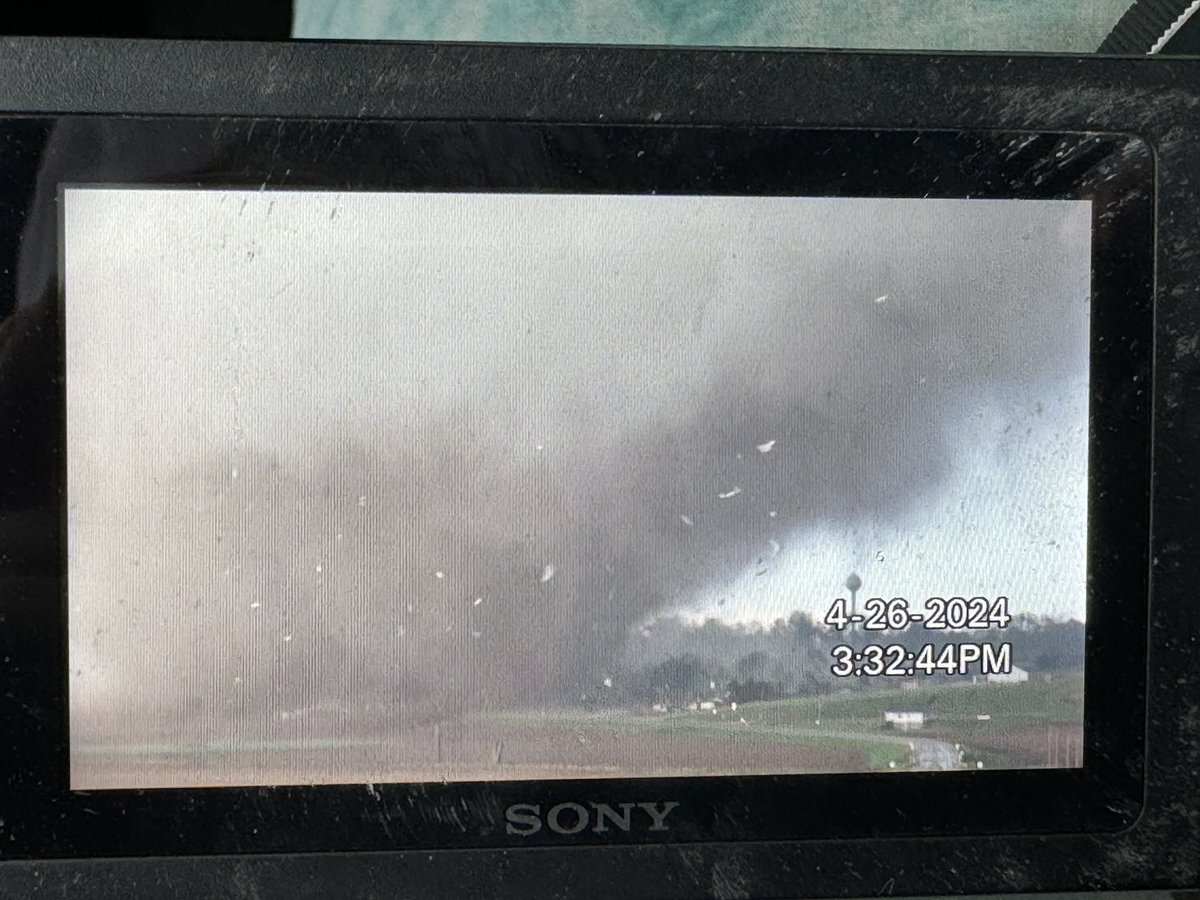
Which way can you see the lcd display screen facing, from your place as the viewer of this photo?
facing the viewer
